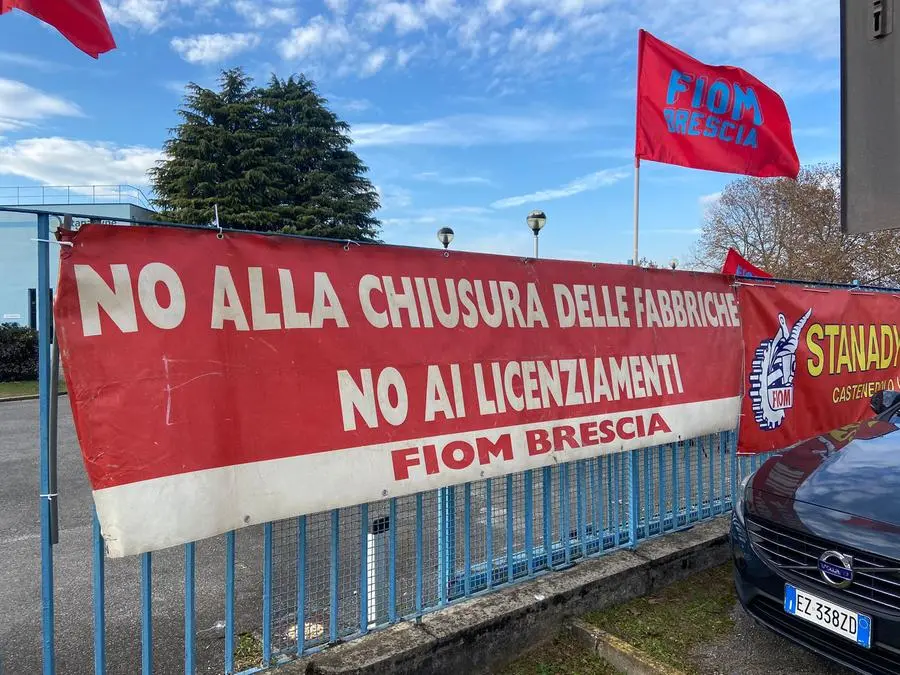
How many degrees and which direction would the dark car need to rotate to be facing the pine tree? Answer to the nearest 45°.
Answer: approximately 90° to its right

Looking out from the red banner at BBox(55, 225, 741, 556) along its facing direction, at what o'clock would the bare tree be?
The bare tree is roughly at 9 o'clock from the red banner.

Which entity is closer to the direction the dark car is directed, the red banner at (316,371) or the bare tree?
the red banner

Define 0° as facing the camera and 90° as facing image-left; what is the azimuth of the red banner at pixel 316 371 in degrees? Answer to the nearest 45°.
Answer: approximately 315°

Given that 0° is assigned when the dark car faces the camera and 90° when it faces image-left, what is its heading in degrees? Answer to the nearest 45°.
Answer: approximately 45°

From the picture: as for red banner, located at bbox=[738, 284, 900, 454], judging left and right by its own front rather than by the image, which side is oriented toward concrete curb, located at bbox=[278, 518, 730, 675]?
right

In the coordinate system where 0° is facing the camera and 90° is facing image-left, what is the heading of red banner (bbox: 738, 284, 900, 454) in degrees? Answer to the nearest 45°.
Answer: approximately 315°

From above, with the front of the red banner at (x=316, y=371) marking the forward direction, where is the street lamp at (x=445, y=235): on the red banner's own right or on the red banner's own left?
on the red banner's own left

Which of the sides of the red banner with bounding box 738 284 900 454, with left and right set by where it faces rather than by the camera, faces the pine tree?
back

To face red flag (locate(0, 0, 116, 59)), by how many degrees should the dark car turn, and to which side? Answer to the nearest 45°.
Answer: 0° — it already faces it
